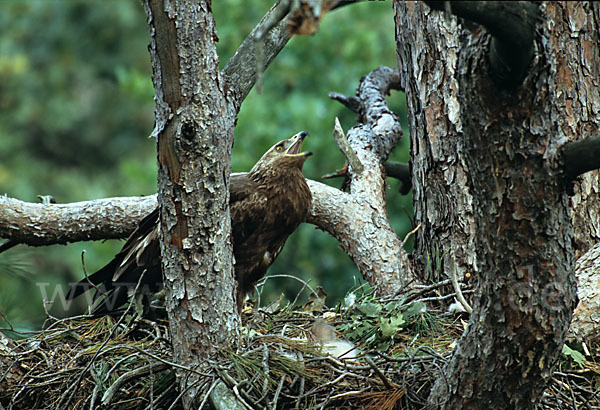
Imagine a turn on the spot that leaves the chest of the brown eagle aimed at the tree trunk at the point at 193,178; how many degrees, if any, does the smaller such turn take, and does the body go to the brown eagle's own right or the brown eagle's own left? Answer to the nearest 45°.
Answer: approximately 90° to the brown eagle's own right

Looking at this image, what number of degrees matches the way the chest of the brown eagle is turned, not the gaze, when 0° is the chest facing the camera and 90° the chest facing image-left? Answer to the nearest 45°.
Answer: approximately 270°

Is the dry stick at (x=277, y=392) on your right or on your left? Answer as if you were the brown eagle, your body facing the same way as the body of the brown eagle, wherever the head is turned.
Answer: on your right

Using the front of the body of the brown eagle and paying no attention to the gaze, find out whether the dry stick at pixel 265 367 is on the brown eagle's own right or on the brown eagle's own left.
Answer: on the brown eagle's own right

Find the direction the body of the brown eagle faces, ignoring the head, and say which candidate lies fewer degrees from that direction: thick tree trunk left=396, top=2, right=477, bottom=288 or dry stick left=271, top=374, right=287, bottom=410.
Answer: the thick tree trunk

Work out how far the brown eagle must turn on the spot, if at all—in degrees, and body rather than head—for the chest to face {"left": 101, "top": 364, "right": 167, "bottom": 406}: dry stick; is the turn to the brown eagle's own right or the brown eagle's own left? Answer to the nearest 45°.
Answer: approximately 135° to the brown eagle's own right

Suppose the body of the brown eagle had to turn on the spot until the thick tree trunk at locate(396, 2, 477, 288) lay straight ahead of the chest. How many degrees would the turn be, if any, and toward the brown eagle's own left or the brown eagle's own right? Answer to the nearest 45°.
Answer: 0° — it already faces it
